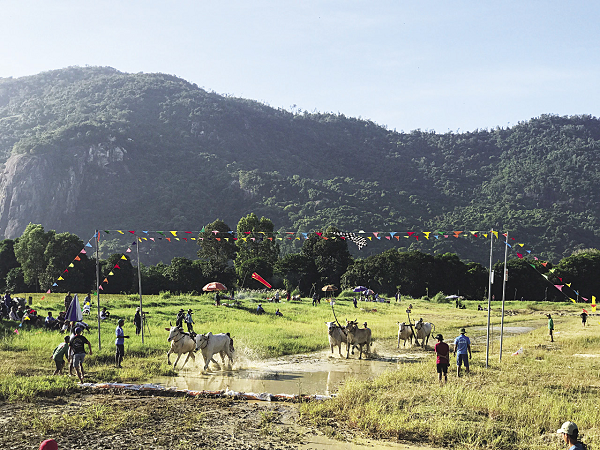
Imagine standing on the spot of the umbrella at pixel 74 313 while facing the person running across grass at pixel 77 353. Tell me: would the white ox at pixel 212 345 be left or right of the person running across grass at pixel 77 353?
left

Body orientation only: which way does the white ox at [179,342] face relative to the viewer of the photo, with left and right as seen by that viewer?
facing the viewer and to the left of the viewer

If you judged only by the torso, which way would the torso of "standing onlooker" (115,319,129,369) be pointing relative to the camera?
to the viewer's right

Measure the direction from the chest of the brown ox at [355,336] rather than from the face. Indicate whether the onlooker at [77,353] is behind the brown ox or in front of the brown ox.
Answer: in front

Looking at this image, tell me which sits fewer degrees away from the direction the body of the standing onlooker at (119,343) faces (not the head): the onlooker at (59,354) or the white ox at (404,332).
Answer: the white ox

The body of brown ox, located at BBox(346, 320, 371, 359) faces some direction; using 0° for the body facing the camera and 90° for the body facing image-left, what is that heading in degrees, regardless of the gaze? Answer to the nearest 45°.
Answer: approximately 45°
